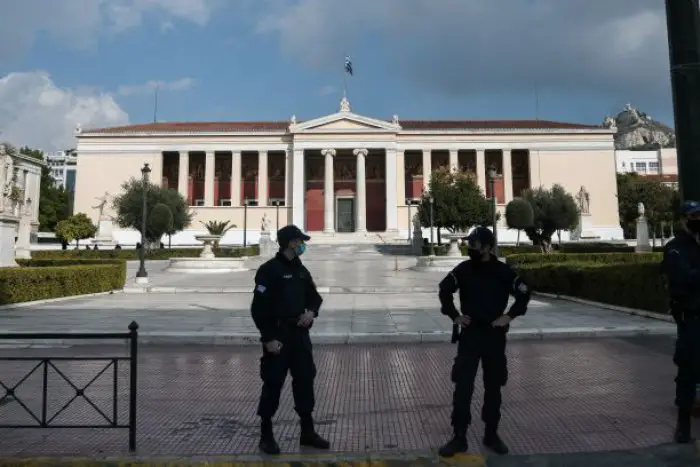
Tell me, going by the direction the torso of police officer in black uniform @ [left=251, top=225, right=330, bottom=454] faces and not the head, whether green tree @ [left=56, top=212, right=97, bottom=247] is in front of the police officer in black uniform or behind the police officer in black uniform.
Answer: behind

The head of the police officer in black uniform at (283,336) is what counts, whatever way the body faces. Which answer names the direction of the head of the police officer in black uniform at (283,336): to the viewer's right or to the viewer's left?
to the viewer's right

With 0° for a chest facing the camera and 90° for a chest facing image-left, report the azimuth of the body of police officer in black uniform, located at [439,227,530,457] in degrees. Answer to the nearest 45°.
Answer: approximately 0°

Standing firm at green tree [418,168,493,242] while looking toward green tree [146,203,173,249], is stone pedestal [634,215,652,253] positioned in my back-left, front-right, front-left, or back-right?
back-left

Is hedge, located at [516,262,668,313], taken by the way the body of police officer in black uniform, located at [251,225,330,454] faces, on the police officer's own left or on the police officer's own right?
on the police officer's own left
